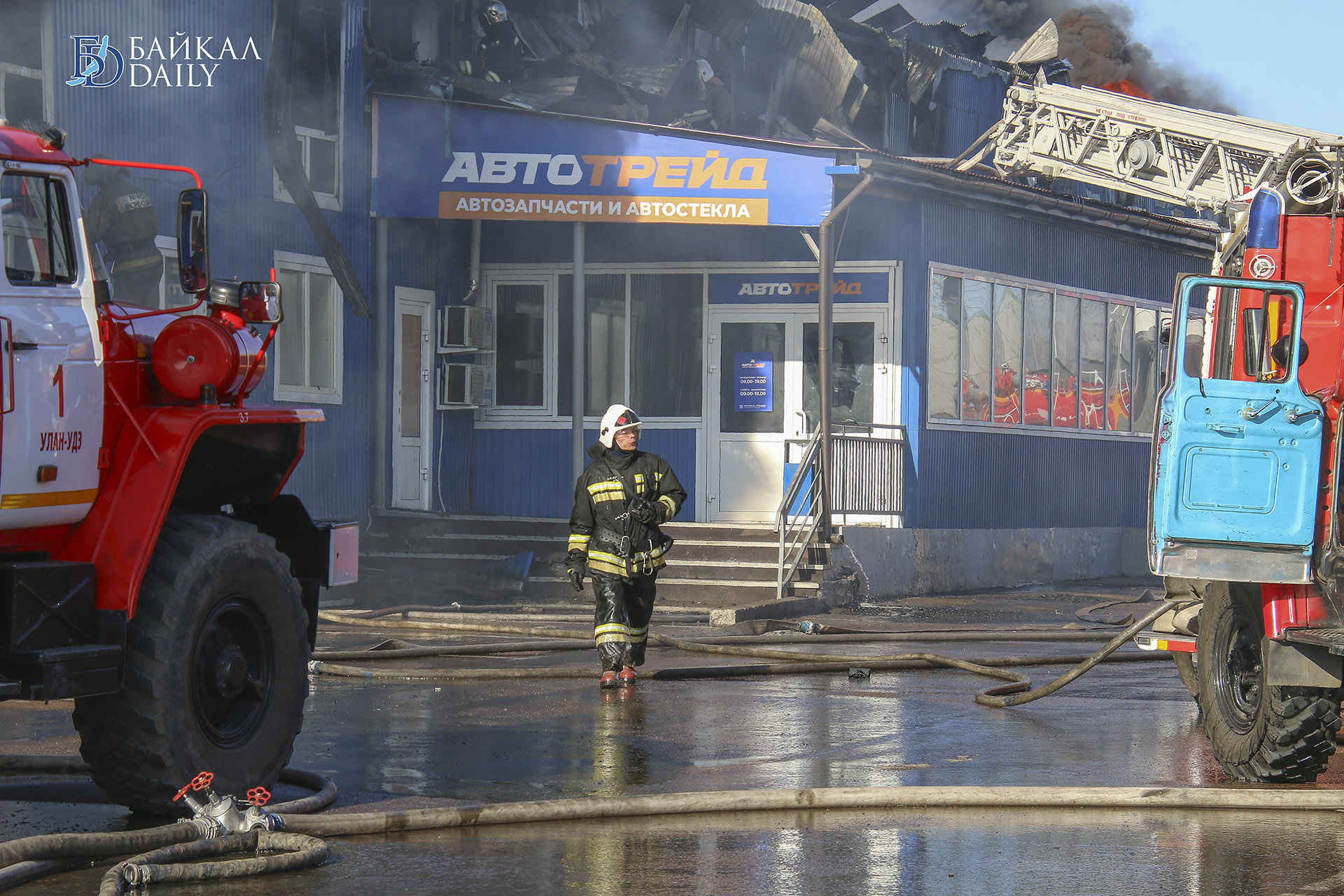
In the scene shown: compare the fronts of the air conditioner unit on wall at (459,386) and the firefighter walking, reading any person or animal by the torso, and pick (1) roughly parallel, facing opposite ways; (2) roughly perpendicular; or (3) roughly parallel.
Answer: roughly parallel

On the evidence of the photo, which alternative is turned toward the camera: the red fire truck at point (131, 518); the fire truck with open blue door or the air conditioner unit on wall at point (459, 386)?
the air conditioner unit on wall

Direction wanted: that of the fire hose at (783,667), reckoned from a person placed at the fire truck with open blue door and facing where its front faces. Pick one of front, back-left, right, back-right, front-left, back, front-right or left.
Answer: front

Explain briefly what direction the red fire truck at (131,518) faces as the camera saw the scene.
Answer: facing away from the viewer and to the right of the viewer

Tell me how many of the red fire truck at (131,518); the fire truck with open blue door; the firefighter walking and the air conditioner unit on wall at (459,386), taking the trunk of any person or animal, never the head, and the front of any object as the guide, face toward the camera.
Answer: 2

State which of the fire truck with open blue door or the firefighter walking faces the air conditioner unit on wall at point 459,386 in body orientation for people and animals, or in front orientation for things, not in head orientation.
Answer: the fire truck with open blue door

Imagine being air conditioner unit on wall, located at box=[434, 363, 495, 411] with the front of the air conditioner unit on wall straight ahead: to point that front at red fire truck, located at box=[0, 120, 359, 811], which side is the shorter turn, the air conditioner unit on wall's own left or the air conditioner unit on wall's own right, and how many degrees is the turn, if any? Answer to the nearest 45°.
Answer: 0° — it already faces it

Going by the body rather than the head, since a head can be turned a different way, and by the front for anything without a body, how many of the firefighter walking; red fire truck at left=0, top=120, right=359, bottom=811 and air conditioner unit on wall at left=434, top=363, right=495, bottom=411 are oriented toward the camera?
2

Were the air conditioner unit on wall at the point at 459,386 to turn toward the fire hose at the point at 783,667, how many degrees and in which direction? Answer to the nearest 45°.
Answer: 0° — it already faces it

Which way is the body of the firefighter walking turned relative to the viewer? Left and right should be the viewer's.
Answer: facing the viewer

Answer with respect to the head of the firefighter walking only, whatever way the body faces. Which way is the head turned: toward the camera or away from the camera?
toward the camera

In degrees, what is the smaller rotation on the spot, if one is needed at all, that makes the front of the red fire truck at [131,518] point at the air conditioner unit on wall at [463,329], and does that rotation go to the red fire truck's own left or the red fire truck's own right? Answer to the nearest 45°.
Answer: approximately 45° to the red fire truck's own left

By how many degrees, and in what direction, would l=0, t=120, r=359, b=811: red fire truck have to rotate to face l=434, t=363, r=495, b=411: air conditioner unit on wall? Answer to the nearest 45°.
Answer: approximately 45° to its left

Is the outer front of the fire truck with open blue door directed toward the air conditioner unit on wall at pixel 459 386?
yes

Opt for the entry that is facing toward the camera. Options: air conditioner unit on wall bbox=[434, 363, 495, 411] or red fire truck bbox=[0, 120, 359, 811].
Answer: the air conditioner unit on wall
